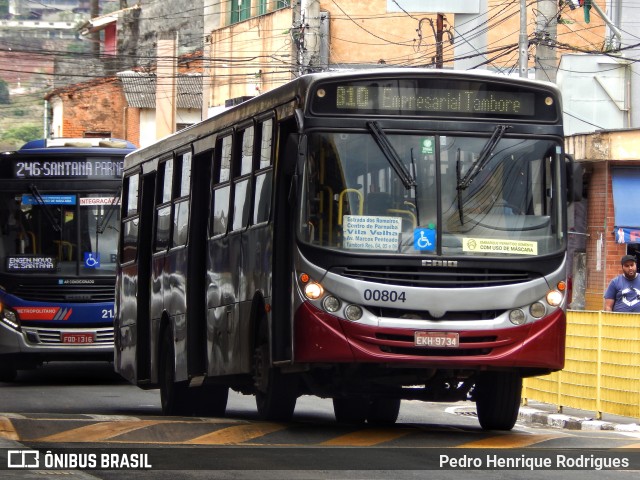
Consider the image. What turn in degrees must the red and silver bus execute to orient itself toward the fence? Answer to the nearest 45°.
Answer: approximately 90° to its left

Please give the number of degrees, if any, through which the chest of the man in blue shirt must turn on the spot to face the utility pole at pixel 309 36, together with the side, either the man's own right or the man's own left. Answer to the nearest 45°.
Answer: approximately 135° to the man's own right

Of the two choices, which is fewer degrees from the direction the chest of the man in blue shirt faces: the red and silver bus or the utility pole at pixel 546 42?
the red and silver bus

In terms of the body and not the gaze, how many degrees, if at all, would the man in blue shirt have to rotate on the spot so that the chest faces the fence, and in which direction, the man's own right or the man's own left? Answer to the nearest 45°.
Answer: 0° — they already face it

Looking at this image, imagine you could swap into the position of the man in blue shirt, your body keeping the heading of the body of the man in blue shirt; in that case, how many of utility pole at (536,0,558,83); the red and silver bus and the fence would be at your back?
1

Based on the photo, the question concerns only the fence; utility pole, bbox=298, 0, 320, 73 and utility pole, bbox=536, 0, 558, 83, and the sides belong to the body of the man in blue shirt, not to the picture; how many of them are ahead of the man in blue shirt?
1

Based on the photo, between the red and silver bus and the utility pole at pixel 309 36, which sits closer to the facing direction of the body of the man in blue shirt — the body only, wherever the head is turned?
the red and silver bus

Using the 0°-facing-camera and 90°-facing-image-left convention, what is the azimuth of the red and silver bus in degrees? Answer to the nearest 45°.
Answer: approximately 315°

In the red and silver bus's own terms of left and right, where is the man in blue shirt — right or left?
on its left

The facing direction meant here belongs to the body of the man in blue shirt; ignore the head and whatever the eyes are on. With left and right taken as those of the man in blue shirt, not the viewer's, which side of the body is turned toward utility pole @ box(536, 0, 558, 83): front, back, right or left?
back

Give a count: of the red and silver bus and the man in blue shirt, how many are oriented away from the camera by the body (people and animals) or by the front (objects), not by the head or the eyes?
0
